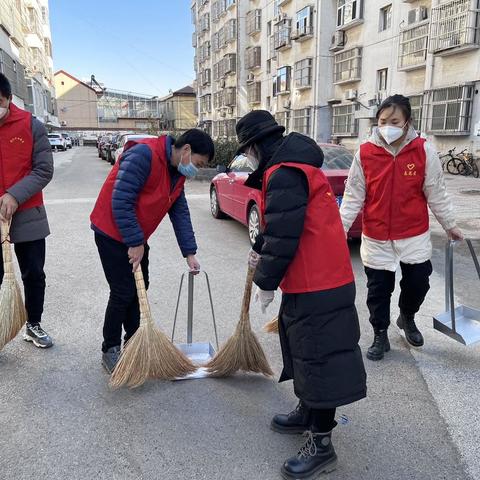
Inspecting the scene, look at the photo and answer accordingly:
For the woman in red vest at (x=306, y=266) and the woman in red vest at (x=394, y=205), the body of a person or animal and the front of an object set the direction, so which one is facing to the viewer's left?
the woman in red vest at (x=306, y=266)

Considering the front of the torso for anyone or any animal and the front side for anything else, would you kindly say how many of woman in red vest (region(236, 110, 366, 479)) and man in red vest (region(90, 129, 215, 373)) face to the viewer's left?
1

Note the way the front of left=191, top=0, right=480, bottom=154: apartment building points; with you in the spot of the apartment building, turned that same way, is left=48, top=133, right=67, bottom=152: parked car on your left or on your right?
on your right

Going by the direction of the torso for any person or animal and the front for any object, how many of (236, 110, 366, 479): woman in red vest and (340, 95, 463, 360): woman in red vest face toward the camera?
1

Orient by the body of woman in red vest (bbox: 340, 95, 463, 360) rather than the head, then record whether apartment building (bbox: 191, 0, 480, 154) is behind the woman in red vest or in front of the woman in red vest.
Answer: behind

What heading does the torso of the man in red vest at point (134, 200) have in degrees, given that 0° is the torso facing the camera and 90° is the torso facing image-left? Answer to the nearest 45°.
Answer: approximately 315°

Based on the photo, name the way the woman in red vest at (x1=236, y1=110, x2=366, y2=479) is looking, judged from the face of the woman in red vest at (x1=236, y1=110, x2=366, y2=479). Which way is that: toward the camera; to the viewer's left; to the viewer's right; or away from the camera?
to the viewer's left

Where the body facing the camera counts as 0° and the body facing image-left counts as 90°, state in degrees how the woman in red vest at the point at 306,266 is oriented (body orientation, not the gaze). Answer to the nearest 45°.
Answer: approximately 90°

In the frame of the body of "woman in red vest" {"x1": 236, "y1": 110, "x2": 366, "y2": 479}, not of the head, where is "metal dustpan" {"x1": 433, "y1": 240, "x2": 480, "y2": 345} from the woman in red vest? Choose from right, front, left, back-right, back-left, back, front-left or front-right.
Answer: back-right
